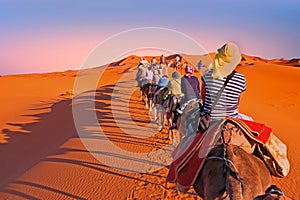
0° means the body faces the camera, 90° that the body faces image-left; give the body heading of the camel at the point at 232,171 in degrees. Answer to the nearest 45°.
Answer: approximately 180°
